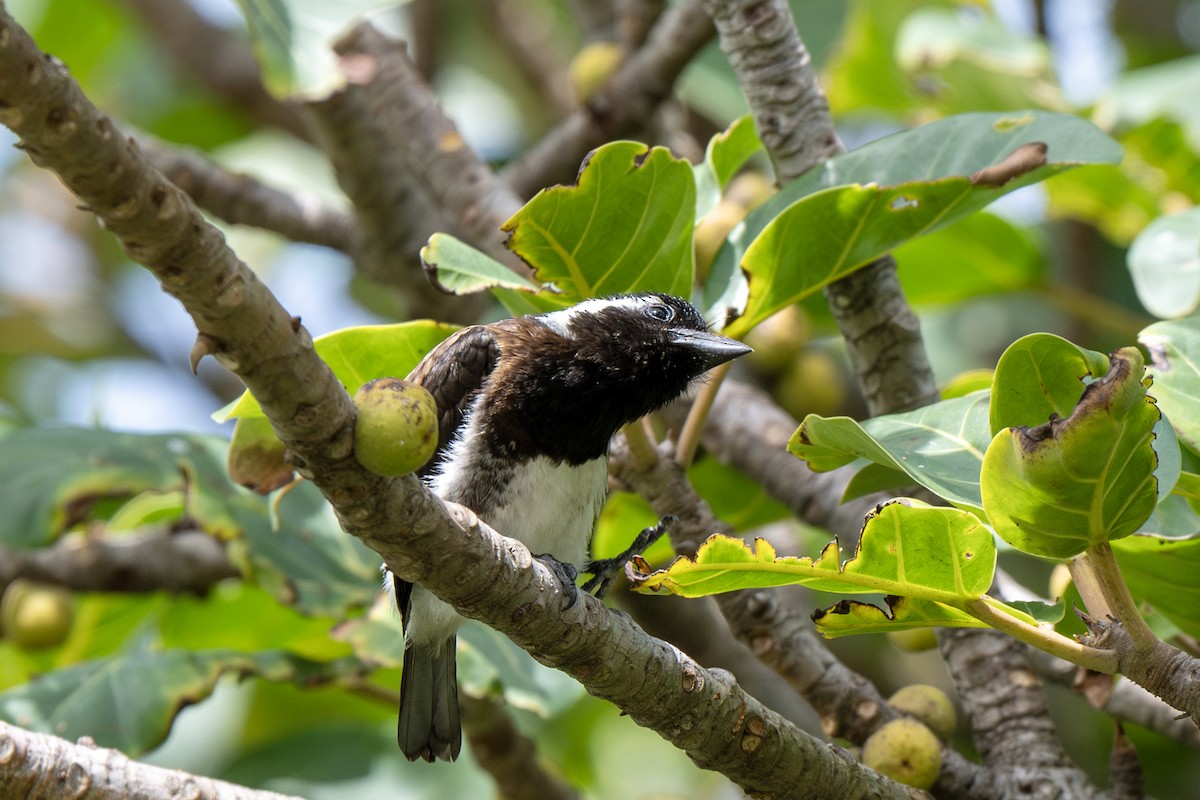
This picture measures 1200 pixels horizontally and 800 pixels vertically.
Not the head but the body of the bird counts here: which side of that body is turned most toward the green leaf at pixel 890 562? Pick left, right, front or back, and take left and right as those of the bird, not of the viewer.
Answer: front

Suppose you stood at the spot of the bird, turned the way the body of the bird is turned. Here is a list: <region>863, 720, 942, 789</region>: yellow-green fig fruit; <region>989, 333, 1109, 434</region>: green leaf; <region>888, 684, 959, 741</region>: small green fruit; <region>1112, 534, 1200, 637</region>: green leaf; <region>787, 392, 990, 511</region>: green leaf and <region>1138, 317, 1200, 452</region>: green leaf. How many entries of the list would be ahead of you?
6

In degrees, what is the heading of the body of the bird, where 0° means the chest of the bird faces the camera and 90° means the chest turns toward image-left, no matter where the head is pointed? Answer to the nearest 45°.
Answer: approximately 315°

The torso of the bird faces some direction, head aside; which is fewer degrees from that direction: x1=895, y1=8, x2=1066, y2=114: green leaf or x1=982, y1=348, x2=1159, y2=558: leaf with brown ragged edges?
the leaf with brown ragged edges

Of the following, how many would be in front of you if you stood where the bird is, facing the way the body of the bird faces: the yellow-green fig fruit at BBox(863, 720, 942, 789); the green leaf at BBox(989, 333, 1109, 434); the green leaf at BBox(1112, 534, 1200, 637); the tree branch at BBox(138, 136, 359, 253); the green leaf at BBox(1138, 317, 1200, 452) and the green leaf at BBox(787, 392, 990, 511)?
5

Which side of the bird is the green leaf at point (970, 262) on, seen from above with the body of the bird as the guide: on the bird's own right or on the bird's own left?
on the bird's own left

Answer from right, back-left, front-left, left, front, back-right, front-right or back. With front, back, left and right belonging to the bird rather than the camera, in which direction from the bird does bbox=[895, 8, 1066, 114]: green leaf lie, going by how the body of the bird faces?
left

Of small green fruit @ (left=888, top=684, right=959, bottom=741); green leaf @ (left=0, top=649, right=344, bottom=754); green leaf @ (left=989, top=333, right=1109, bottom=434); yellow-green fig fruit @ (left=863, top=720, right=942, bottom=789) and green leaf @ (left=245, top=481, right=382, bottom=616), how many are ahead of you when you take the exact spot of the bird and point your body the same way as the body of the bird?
3

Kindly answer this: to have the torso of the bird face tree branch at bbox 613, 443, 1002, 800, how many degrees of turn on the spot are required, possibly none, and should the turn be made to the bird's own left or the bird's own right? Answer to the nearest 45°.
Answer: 0° — it already faces it
